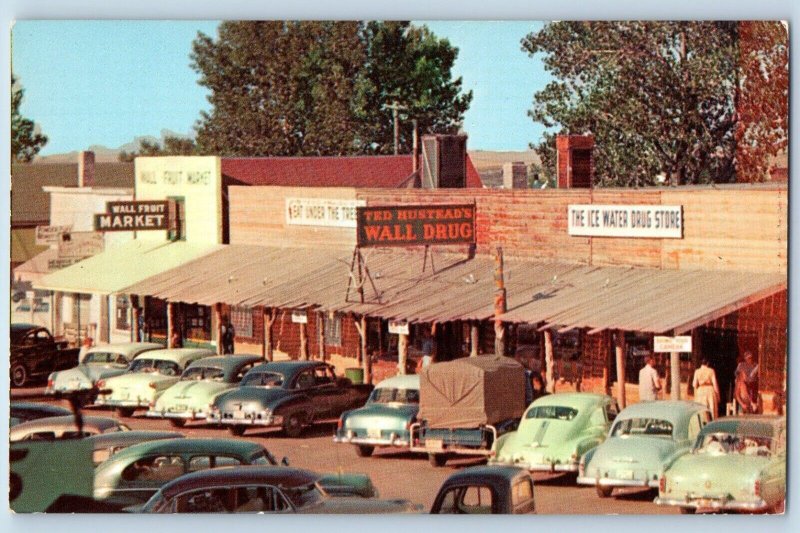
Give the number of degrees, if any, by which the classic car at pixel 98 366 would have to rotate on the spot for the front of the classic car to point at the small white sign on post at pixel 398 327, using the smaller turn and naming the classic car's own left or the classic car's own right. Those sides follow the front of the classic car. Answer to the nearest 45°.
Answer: approximately 90° to the classic car's own right

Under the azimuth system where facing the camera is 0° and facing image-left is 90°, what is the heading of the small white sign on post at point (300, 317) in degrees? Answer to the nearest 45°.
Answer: approximately 0°

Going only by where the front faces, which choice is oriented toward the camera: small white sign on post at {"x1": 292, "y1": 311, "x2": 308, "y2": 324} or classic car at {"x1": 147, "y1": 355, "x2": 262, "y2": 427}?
the small white sign on post

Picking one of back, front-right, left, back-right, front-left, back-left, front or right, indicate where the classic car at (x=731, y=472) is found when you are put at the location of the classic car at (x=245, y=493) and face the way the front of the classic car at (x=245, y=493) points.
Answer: front

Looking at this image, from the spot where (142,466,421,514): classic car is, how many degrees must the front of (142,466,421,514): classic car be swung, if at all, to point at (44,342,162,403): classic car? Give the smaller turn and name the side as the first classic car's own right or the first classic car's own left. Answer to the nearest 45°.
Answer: approximately 90° to the first classic car's own left

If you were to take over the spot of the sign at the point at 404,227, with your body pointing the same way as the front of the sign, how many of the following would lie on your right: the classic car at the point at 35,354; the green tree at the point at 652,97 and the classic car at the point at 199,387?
2

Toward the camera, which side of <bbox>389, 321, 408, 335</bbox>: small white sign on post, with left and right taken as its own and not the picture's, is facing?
front

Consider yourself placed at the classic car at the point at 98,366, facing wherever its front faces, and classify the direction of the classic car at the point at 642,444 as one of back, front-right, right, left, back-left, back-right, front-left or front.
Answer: right

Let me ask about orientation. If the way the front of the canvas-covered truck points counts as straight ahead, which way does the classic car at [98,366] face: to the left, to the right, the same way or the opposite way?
the same way

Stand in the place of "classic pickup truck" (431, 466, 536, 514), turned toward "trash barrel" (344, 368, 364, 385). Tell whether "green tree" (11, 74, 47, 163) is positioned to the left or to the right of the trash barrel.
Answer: left

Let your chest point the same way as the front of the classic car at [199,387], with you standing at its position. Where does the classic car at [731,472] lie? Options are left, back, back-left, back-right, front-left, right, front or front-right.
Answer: right

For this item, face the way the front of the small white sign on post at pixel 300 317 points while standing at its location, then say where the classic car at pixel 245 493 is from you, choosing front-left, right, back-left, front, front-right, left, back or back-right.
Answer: front

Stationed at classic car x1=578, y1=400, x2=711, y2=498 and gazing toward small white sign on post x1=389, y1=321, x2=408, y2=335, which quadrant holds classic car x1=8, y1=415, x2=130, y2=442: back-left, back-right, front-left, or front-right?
front-left

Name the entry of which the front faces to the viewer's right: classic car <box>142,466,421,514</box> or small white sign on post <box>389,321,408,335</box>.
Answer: the classic car

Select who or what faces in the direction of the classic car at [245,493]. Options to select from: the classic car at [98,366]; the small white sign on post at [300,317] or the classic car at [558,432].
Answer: the small white sign on post

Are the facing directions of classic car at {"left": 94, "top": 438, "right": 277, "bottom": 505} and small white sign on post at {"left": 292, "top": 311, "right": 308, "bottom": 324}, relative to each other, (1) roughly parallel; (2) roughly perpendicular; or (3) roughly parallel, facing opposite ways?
roughly perpendicular
